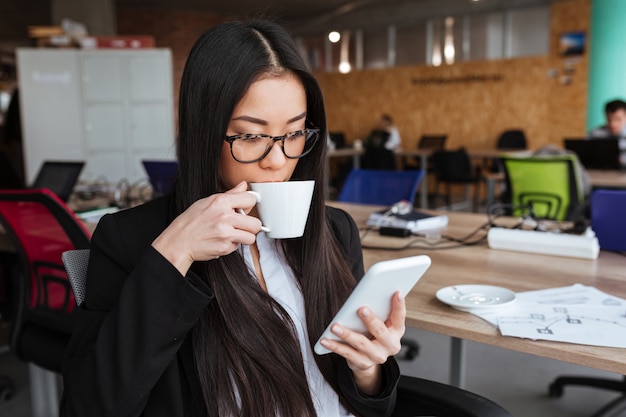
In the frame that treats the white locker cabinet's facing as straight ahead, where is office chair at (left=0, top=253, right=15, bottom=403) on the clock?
The office chair is roughly at 12 o'clock from the white locker cabinet.

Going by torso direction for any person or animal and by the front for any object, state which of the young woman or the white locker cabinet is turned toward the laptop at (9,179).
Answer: the white locker cabinet

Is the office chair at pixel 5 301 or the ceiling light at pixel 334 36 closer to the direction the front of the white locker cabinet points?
the office chair

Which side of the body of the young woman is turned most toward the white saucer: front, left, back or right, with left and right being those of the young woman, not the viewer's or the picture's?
left
